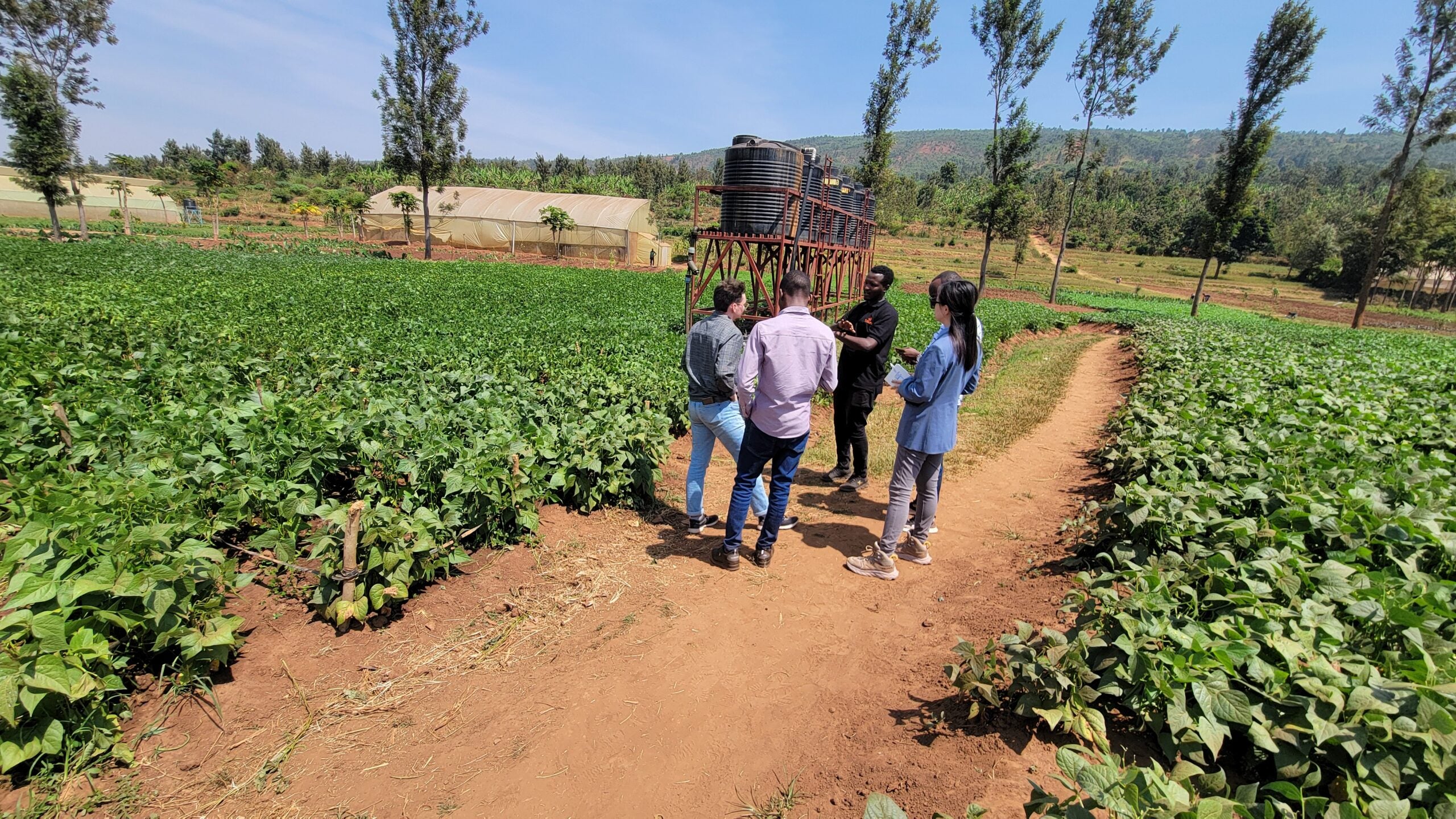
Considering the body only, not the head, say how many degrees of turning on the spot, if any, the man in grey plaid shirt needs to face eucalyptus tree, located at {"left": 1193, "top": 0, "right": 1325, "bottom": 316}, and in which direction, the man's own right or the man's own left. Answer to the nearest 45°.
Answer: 0° — they already face it

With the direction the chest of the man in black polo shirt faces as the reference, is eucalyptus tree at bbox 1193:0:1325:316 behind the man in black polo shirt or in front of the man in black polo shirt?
behind

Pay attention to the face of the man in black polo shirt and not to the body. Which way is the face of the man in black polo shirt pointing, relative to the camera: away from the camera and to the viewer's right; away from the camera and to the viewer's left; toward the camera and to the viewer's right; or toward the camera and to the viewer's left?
toward the camera and to the viewer's left

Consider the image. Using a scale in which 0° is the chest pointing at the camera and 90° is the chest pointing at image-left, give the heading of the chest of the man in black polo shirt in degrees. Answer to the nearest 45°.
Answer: approximately 45°

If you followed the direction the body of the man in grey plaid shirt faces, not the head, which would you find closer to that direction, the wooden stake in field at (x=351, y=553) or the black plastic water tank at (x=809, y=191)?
the black plastic water tank

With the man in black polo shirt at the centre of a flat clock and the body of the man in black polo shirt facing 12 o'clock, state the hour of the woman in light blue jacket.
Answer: The woman in light blue jacket is roughly at 10 o'clock from the man in black polo shirt.

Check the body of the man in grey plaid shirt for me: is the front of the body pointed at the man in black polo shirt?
yes

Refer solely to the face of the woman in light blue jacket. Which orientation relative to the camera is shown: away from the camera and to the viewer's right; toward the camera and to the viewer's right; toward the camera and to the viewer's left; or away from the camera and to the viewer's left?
away from the camera and to the viewer's left

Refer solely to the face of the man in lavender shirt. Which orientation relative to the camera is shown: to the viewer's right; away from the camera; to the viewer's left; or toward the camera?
away from the camera

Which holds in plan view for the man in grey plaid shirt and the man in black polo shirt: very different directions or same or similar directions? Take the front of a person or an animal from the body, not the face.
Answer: very different directions

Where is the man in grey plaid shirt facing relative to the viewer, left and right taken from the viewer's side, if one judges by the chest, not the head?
facing away from the viewer and to the right of the viewer

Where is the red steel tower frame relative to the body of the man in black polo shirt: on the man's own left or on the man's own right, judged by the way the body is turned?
on the man's own right
